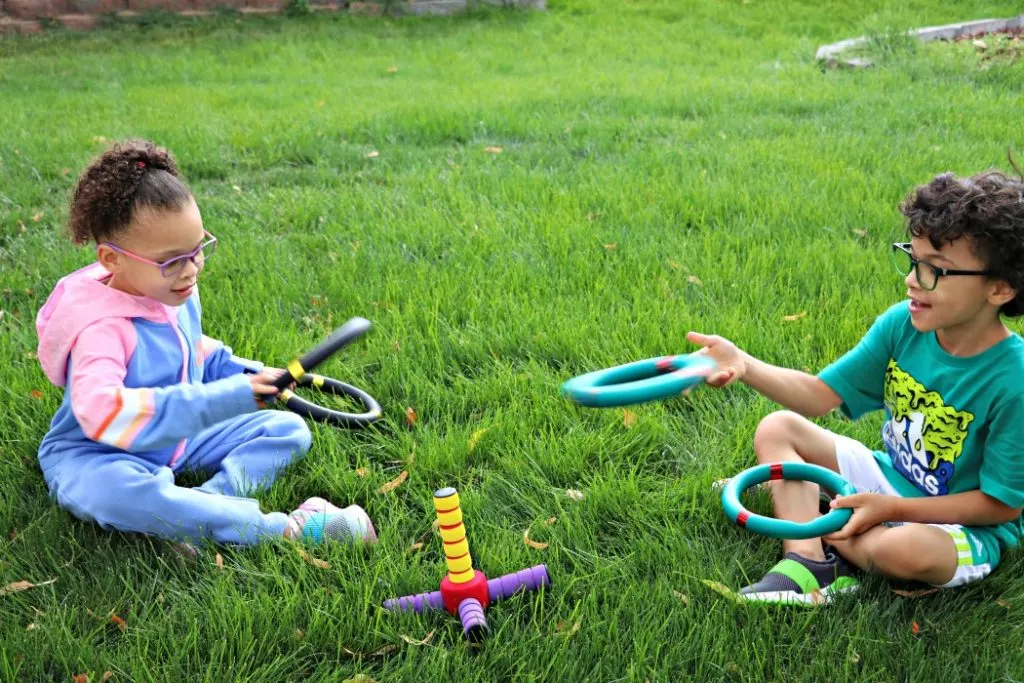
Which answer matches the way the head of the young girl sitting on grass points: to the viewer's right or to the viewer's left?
to the viewer's right

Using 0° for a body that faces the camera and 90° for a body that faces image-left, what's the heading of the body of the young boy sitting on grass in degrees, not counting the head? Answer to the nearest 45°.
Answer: approximately 45°

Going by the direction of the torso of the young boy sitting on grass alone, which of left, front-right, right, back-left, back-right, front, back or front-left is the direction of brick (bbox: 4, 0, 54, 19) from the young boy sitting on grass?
right

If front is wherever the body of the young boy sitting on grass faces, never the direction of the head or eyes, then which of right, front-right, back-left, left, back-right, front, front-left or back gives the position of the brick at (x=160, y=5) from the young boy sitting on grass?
right

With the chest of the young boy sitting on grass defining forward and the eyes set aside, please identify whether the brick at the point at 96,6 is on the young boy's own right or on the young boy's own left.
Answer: on the young boy's own right

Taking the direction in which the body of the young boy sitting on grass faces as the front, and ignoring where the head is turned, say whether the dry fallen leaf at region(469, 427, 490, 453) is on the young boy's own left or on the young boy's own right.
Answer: on the young boy's own right

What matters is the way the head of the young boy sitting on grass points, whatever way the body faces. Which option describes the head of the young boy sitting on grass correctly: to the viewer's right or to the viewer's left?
to the viewer's left

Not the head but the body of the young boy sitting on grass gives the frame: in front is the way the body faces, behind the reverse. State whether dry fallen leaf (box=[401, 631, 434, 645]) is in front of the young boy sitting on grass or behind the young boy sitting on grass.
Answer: in front

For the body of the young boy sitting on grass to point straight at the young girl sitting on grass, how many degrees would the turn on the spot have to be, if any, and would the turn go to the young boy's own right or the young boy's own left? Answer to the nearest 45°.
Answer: approximately 45° to the young boy's own right

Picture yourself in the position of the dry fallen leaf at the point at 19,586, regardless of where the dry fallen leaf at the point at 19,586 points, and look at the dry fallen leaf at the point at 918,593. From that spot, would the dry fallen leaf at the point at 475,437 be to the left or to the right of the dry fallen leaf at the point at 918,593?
left

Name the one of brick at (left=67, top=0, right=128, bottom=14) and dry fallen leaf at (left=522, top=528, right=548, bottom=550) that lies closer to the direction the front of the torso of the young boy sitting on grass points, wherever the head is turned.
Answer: the dry fallen leaf
